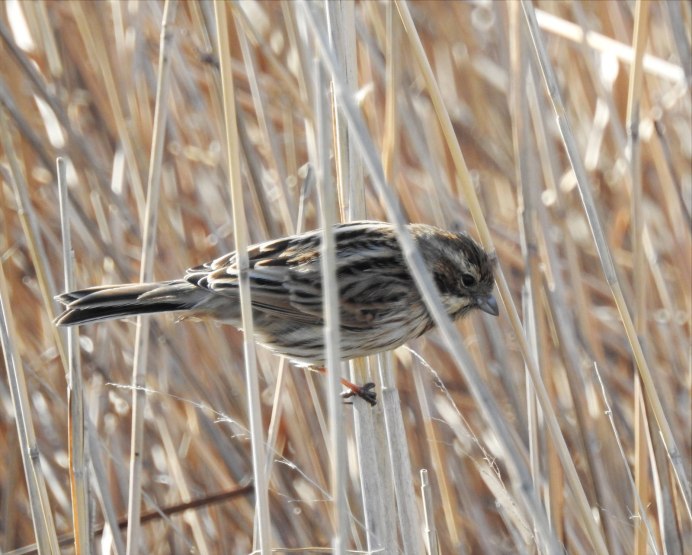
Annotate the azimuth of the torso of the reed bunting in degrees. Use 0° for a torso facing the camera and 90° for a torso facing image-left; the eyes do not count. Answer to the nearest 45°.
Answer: approximately 270°

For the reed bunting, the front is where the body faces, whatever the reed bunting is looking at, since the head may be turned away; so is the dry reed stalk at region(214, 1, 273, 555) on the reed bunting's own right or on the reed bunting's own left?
on the reed bunting's own right
